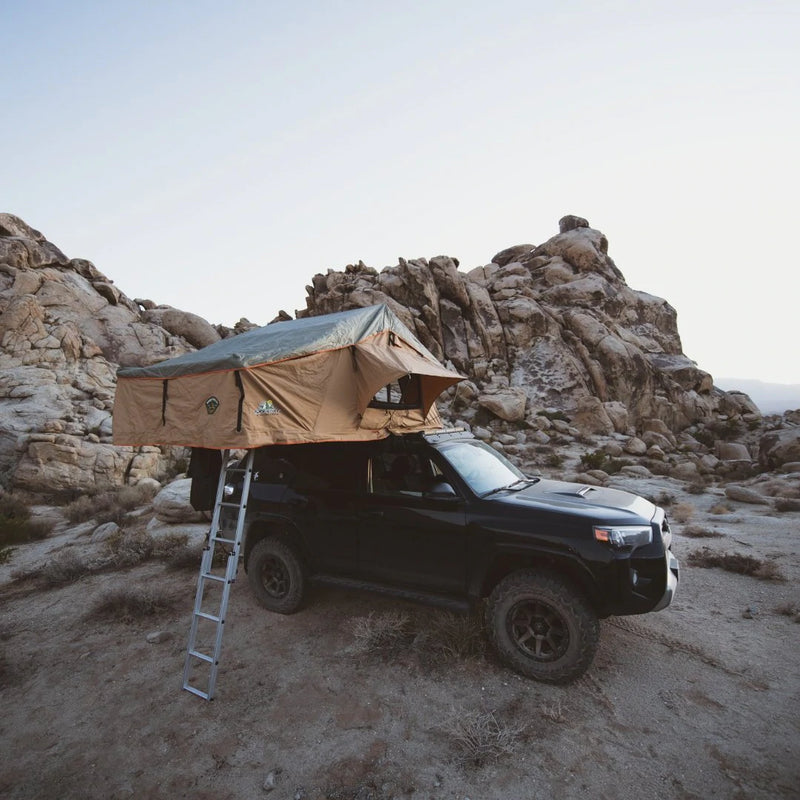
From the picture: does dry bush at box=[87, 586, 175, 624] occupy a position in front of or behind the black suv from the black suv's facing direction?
behind

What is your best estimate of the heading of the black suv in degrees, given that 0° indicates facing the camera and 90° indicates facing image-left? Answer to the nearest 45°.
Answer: approximately 315°

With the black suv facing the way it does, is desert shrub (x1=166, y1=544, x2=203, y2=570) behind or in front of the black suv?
behind

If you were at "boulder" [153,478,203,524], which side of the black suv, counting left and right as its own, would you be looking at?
back
